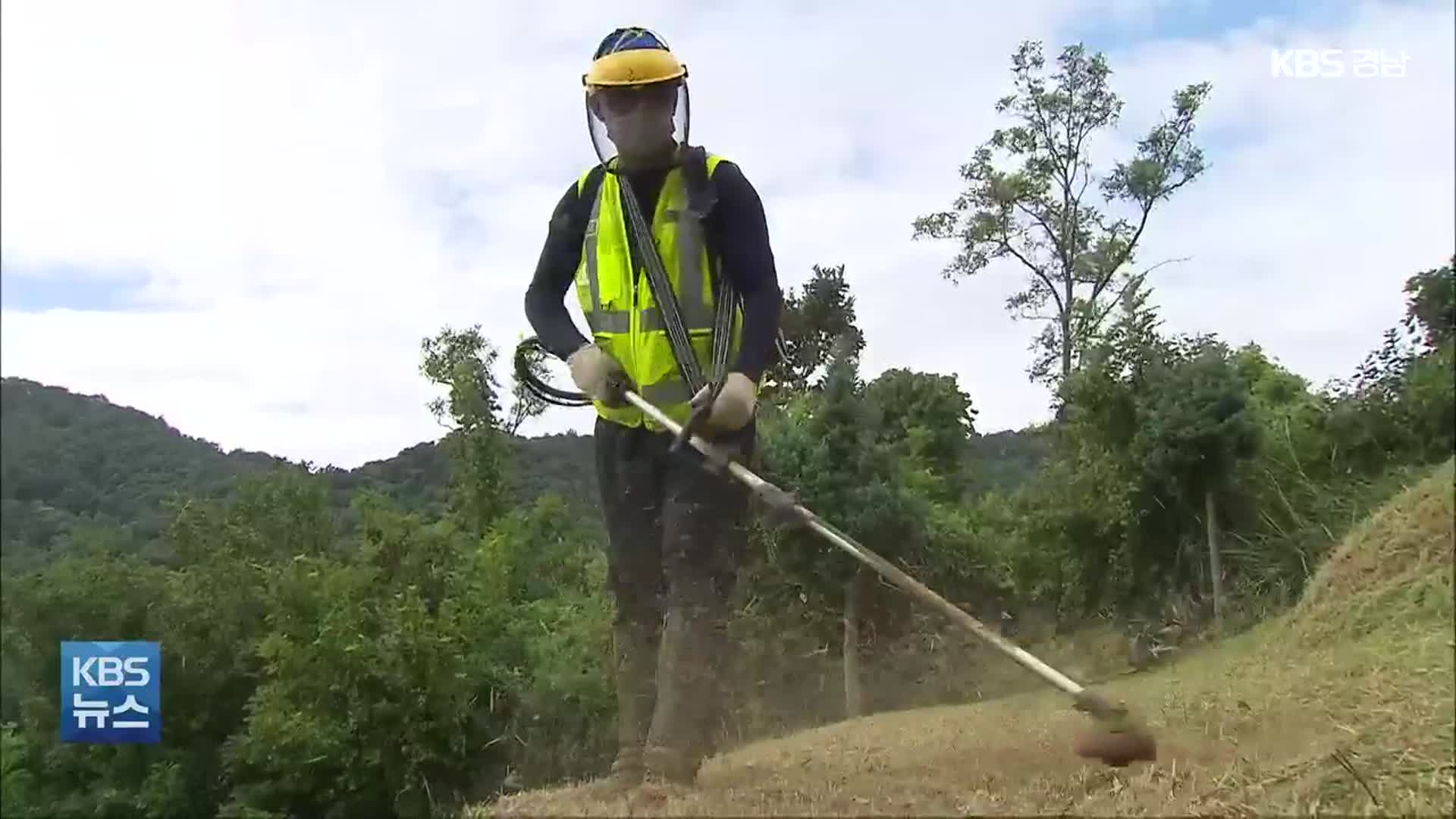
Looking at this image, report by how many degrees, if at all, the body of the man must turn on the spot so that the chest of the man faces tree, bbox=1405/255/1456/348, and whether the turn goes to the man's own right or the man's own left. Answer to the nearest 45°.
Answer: approximately 90° to the man's own left

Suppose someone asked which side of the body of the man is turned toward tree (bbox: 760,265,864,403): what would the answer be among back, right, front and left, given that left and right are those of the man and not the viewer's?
back

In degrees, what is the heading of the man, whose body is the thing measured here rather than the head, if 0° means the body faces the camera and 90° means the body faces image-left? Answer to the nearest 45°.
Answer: approximately 0°

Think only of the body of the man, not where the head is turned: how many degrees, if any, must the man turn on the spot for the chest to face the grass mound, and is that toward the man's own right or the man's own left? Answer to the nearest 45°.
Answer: approximately 90° to the man's own left

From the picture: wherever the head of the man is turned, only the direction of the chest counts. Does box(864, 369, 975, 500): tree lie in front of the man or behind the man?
behind

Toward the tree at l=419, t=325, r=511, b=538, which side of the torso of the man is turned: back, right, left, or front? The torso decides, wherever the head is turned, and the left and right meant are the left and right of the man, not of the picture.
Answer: back

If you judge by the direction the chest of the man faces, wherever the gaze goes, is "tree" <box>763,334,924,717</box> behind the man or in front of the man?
behind
